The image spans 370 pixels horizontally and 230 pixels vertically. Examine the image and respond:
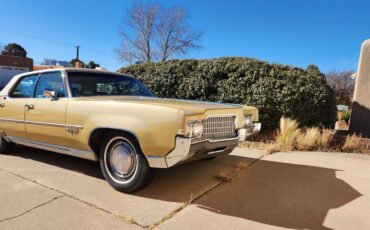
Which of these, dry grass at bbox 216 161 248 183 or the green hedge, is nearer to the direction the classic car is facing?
the dry grass

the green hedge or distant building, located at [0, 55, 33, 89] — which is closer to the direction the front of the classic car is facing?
the green hedge

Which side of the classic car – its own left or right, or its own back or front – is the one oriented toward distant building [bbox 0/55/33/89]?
back

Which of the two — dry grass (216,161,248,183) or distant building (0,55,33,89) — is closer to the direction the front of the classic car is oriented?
the dry grass

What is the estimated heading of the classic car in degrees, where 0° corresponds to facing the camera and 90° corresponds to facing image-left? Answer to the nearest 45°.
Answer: approximately 315°
